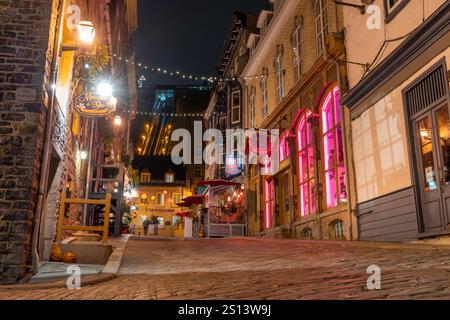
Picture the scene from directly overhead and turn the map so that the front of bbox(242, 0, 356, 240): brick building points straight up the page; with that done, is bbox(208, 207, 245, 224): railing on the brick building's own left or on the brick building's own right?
on the brick building's own right

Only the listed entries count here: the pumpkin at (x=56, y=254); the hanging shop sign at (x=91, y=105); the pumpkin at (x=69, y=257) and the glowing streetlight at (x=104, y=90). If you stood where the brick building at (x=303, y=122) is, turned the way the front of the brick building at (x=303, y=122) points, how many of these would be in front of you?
4

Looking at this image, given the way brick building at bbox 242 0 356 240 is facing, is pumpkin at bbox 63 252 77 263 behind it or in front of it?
in front

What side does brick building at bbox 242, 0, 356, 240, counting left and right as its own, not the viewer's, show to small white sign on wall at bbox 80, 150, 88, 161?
front

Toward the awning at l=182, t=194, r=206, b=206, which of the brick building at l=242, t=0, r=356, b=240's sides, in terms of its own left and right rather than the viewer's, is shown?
right

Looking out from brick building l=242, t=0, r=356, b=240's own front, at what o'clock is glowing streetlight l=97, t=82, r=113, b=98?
The glowing streetlight is roughly at 12 o'clock from the brick building.

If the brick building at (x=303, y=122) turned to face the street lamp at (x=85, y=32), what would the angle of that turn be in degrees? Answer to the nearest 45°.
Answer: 0° — it already faces it

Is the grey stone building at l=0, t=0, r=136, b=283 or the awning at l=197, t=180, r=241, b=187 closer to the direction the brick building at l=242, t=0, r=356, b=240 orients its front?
the grey stone building

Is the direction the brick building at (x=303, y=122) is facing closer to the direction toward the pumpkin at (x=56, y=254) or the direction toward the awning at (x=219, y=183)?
the pumpkin
